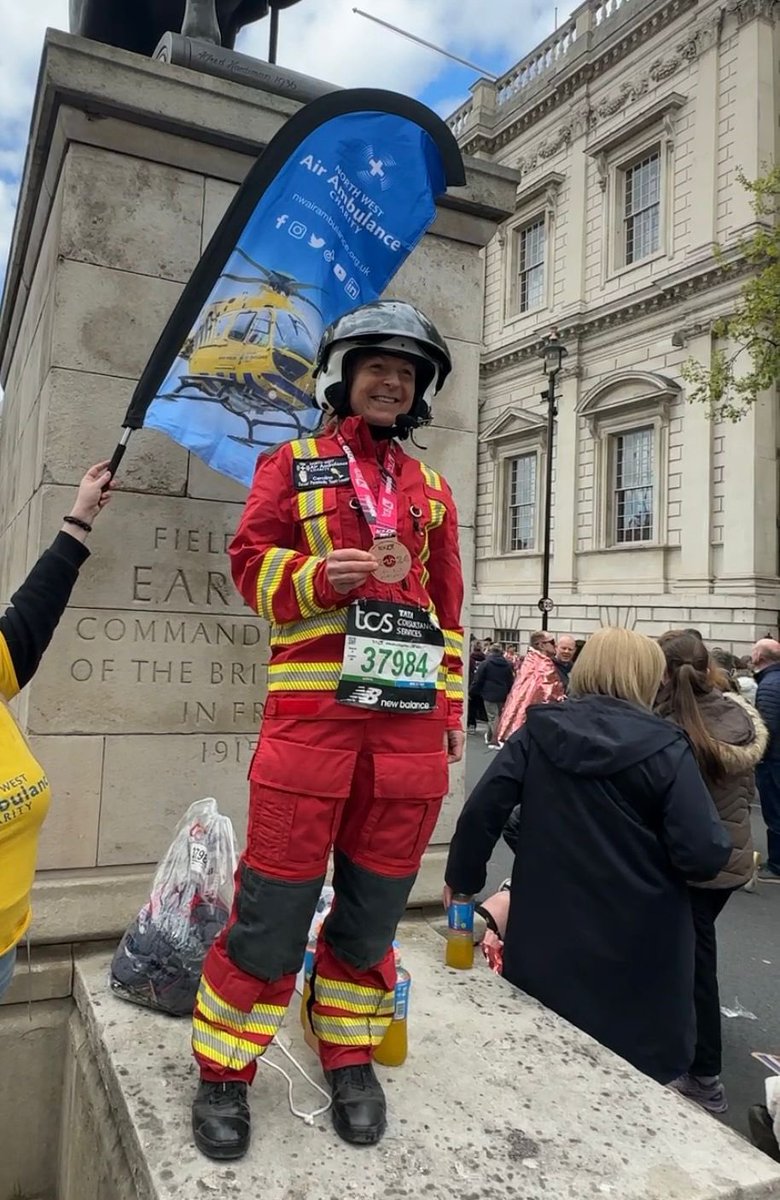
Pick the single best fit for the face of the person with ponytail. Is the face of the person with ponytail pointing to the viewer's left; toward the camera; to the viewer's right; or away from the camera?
away from the camera

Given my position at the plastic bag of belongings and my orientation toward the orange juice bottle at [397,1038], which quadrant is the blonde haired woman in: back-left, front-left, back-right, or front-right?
front-left

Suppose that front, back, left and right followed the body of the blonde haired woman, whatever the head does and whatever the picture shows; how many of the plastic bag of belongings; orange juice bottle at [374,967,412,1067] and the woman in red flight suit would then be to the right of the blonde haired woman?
0

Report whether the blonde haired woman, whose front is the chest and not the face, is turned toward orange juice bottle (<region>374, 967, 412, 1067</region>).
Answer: no

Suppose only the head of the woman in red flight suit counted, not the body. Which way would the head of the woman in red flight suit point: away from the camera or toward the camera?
toward the camera

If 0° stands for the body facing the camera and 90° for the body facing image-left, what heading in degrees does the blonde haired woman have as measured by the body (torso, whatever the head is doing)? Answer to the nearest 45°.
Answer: approximately 180°

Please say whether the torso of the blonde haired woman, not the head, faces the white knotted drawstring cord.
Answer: no

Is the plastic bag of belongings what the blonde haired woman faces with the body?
no
